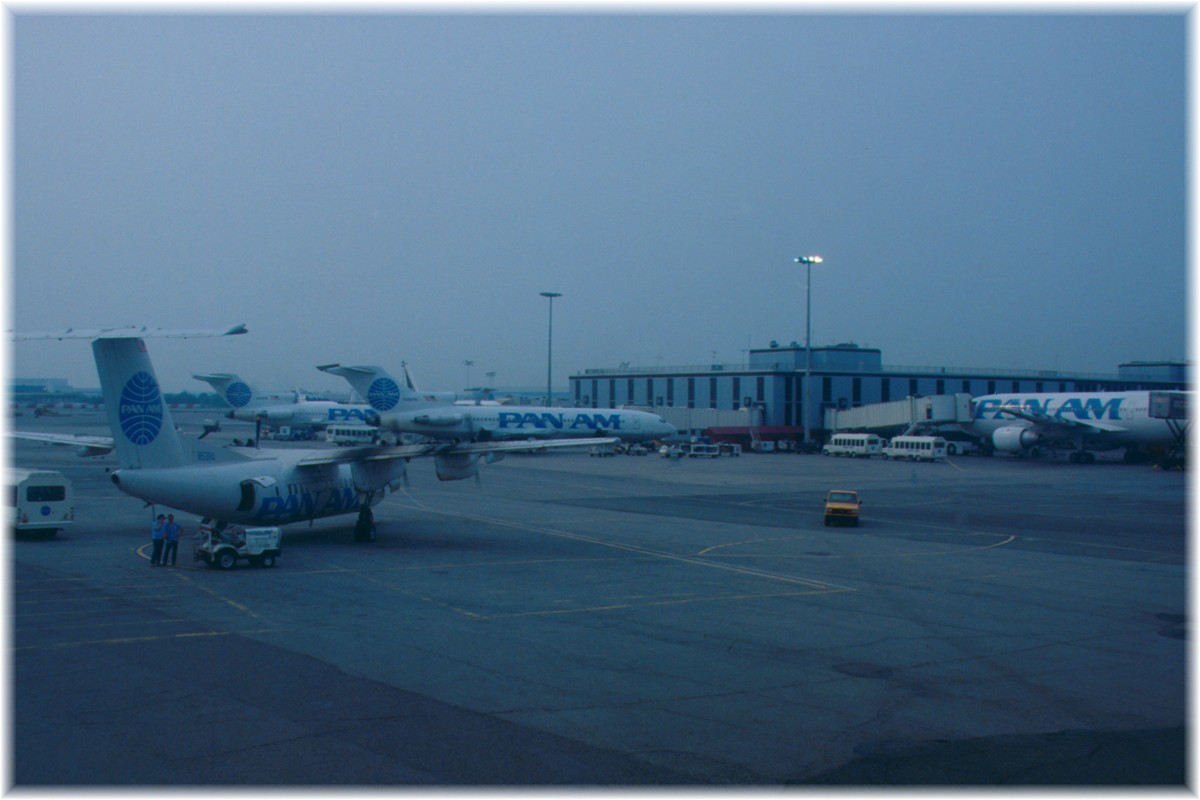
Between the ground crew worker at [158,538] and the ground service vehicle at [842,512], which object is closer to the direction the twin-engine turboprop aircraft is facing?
the ground service vehicle

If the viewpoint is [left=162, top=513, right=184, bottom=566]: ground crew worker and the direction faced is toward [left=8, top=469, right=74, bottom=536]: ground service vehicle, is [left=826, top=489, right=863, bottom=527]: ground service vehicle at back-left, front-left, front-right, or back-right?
back-right

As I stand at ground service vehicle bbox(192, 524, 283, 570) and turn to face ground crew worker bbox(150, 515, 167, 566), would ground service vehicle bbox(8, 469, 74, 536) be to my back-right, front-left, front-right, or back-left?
front-right

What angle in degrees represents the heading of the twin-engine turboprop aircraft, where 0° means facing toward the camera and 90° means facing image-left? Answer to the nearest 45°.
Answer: approximately 225°

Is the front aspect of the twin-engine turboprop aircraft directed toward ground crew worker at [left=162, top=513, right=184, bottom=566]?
no

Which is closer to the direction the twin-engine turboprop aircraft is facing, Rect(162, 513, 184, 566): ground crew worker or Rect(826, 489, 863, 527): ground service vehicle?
the ground service vehicle

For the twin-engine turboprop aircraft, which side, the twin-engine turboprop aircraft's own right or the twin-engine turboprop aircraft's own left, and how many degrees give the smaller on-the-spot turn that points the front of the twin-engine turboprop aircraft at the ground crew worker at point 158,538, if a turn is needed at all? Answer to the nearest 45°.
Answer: approximately 180°

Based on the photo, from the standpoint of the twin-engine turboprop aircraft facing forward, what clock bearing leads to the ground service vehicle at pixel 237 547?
The ground service vehicle is roughly at 4 o'clock from the twin-engine turboprop aircraft.

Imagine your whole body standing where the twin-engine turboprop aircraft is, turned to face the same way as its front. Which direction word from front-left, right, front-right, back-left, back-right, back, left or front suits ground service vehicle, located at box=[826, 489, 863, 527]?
front-right

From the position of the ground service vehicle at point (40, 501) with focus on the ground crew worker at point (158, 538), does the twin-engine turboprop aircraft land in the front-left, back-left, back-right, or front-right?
front-left

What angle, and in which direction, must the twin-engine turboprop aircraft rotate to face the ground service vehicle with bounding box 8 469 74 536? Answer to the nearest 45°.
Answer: approximately 90° to its left
